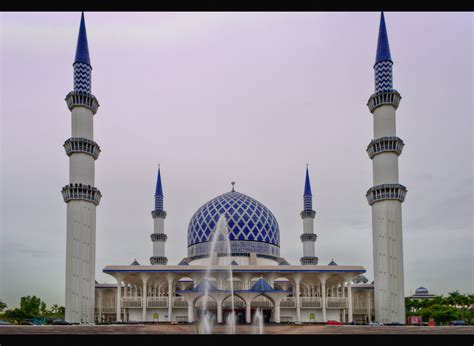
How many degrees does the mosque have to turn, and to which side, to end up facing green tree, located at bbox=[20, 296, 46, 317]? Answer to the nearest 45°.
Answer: approximately 135° to its right

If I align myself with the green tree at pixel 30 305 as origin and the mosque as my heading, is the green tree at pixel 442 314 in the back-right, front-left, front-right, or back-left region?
front-right

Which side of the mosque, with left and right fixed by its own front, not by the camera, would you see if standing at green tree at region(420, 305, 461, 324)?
left

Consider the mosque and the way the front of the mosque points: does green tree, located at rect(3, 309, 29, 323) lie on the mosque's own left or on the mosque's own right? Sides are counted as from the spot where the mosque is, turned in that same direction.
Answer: on the mosque's own right

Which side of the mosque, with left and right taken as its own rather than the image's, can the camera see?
front
